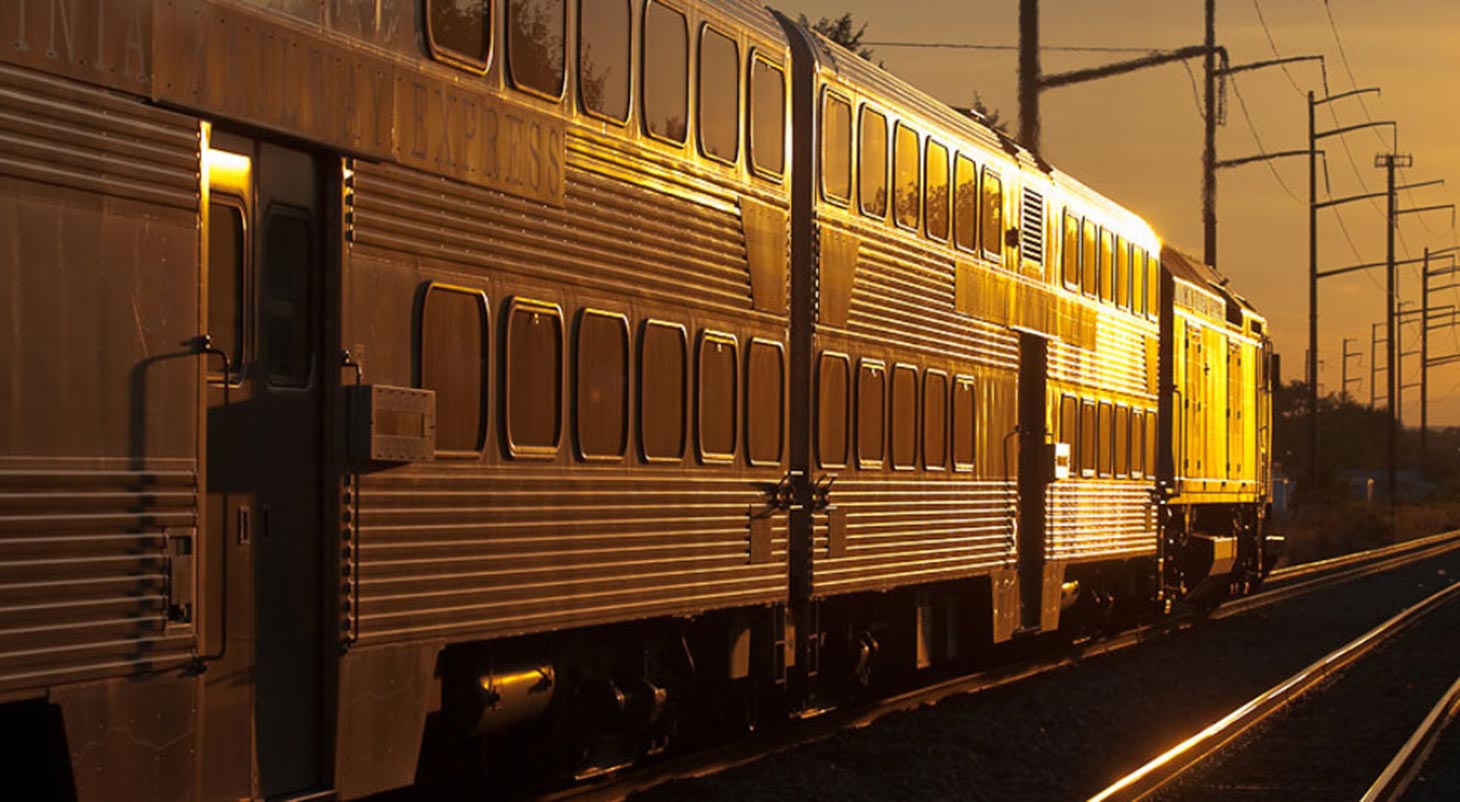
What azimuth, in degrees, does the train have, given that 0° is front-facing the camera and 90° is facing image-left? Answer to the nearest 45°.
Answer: approximately 225°

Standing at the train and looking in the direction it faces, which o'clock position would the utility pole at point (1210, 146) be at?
The utility pole is roughly at 11 o'clock from the train.

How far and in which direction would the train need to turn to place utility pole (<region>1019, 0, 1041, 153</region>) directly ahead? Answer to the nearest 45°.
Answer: approximately 45° to its left
